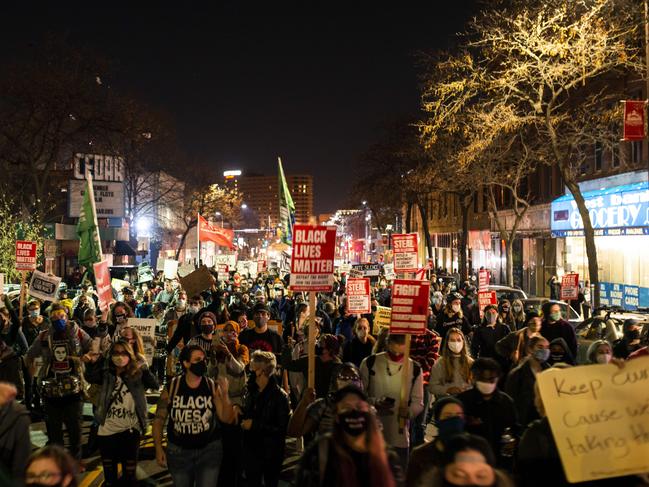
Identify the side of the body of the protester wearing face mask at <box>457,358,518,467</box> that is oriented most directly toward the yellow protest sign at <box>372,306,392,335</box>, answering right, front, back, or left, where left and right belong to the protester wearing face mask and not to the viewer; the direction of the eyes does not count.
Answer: back

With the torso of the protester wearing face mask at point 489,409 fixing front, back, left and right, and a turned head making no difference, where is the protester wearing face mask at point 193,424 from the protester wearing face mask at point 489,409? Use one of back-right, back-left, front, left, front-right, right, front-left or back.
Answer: right

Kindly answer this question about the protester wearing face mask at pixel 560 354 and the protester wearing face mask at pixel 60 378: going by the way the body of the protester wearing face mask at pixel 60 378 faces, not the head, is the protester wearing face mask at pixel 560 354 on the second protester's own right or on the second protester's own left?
on the second protester's own left

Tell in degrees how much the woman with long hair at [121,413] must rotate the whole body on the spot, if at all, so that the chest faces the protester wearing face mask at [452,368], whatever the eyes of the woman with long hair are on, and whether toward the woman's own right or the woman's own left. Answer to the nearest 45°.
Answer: approximately 90° to the woman's own left

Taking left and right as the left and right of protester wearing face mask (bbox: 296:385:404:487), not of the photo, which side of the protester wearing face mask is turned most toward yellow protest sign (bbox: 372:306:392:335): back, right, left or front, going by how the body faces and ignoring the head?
back

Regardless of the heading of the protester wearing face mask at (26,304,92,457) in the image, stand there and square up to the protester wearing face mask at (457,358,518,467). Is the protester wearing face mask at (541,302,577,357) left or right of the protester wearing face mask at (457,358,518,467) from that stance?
left

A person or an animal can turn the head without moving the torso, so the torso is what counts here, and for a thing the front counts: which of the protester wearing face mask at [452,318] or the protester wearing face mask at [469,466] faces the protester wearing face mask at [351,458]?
the protester wearing face mask at [452,318]

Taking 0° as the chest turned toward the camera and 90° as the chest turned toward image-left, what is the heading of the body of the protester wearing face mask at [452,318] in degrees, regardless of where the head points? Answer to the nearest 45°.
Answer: approximately 0°
